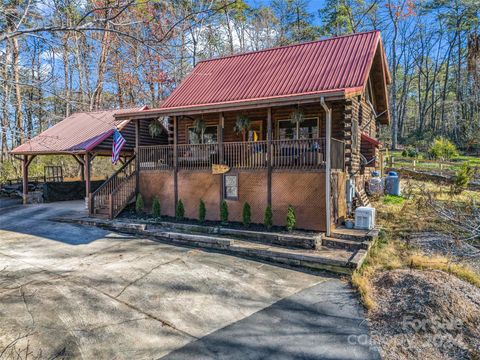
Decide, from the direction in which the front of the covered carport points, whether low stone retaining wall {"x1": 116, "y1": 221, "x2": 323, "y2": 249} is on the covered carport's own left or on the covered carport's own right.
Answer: on the covered carport's own left

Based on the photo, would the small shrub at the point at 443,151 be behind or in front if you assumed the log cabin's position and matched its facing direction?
behind

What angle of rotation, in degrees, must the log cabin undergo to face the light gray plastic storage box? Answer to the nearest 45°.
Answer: approximately 90° to its left

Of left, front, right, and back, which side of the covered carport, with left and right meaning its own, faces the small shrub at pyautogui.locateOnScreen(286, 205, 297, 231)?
left

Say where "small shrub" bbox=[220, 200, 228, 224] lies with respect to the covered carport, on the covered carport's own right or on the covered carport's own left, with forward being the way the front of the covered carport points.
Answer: on the covered carport's own left

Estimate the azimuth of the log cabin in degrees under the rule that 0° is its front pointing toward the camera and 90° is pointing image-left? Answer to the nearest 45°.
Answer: approximately 45°

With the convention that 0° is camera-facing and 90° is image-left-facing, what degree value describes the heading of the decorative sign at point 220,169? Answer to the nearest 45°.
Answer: approximately 0°

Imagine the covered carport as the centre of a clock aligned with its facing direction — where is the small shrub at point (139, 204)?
The small shrub is roughly at 10 o'clock from the covered carport.

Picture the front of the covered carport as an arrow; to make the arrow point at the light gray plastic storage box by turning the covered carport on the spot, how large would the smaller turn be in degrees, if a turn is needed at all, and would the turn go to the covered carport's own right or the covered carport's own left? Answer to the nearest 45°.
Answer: approximately 90° to the covered carport's own left

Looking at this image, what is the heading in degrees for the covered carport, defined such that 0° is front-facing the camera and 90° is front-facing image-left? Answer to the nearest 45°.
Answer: approximately 45°

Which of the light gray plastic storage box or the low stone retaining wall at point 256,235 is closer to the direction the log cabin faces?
the low stone retaining wall
